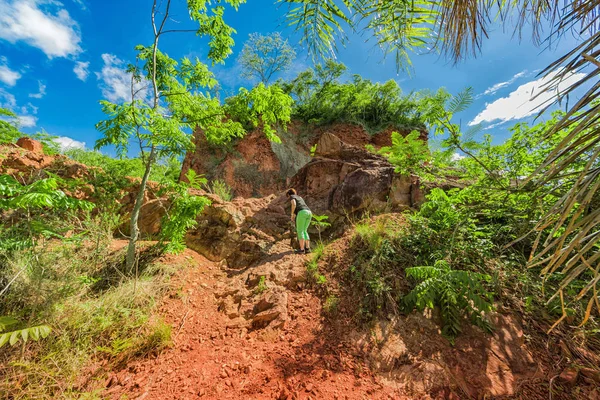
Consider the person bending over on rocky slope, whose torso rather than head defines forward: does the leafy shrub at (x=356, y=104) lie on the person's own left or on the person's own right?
on the person's own right

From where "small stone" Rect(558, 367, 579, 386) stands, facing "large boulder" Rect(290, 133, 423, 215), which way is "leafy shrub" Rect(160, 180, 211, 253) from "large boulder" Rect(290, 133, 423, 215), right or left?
left
